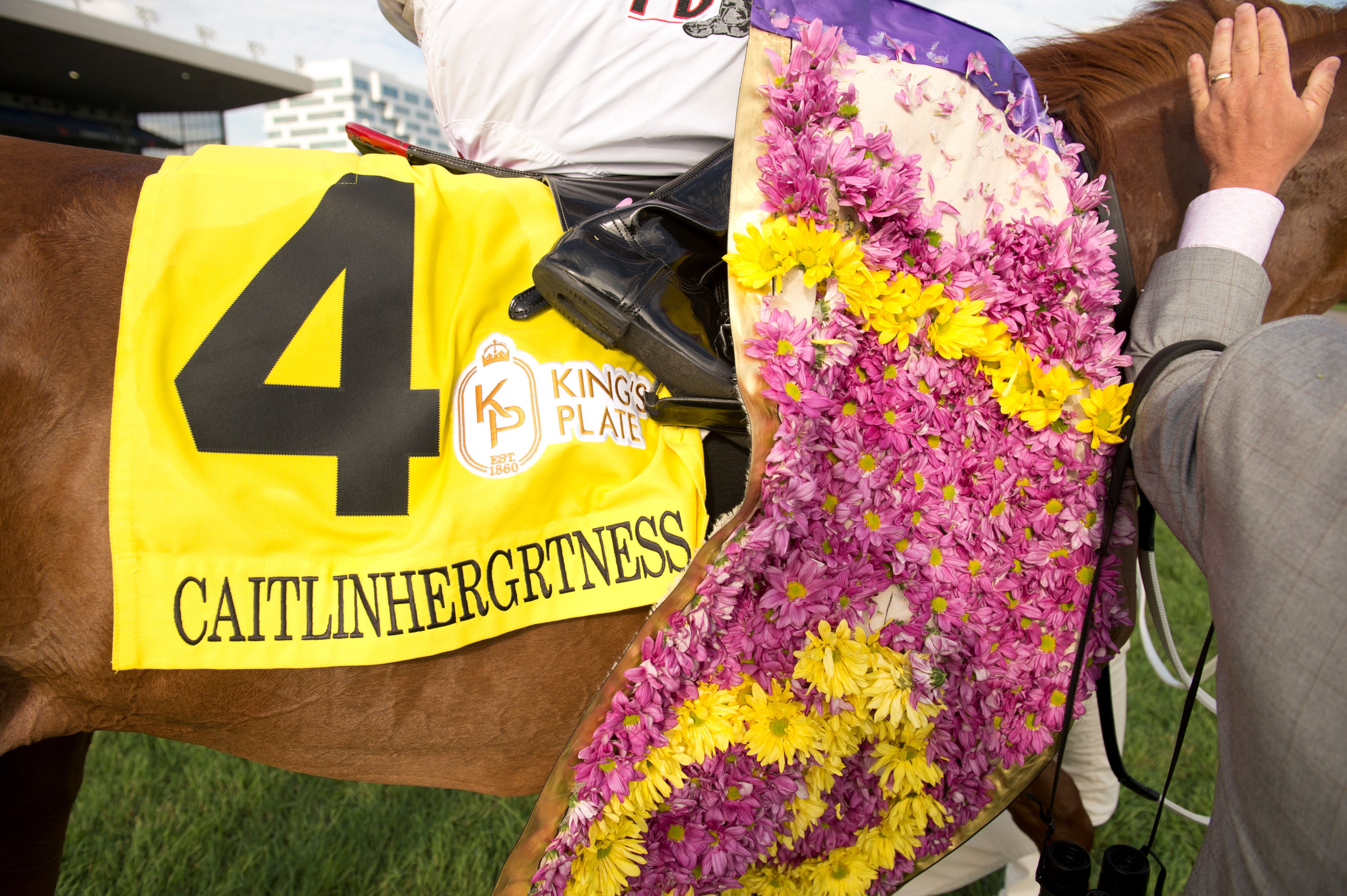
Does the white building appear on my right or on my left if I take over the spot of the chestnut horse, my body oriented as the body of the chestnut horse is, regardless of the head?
on my left

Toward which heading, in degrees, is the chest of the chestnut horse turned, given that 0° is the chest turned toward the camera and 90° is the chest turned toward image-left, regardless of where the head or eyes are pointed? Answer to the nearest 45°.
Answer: approximately 270°

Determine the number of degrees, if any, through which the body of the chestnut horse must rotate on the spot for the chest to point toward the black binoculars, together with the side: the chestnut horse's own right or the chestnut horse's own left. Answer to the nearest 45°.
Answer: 0° — it already faces it

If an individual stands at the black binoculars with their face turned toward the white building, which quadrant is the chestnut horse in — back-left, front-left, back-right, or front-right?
front-left

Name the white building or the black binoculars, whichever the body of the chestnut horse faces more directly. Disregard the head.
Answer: the black binoculars

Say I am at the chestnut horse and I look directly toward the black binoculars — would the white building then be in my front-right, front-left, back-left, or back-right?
back-left
